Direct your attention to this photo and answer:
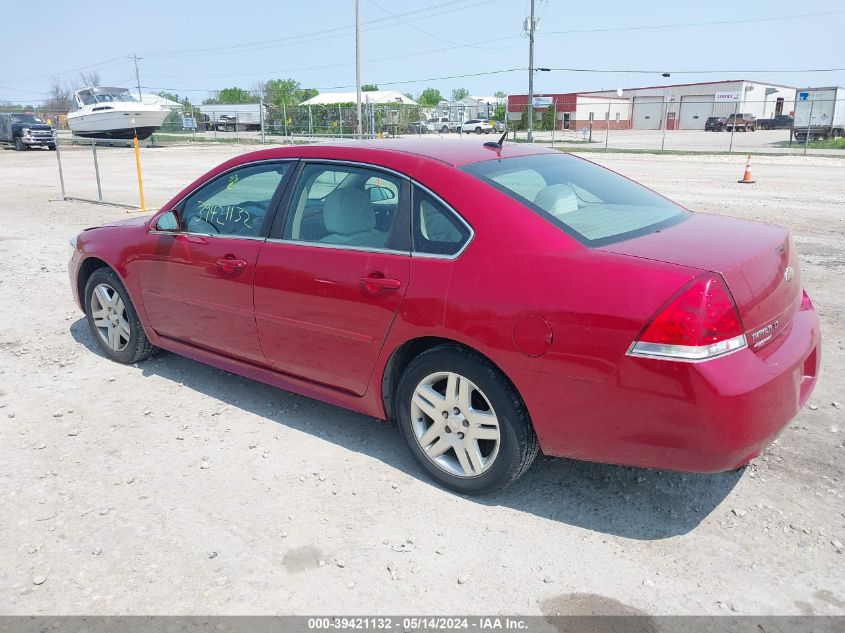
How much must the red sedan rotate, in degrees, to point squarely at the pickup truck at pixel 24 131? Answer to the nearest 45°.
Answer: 0° — it already faces it

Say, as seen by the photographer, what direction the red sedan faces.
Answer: facing away from the viewer and to the left of the viewer

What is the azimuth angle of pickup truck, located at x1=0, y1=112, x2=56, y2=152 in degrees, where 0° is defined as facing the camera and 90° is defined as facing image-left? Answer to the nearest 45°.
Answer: approximately 315°
